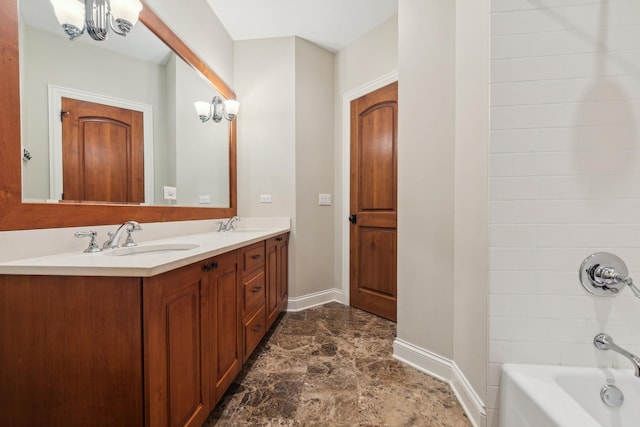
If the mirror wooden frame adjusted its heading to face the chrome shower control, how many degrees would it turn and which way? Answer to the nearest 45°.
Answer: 0° — it already faces it

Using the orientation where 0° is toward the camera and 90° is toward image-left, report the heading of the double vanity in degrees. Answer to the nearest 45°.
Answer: approximately 315°

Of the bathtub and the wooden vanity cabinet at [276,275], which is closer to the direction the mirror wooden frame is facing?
the bathtub

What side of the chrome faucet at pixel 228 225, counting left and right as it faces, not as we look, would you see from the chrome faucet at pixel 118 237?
right

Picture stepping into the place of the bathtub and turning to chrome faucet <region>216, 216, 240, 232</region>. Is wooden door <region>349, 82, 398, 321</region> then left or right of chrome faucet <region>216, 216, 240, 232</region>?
right

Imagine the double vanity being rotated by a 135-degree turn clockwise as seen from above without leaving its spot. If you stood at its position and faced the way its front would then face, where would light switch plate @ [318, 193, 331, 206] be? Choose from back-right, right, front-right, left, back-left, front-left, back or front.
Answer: back-right

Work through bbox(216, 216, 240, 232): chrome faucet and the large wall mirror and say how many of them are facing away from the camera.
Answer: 0
